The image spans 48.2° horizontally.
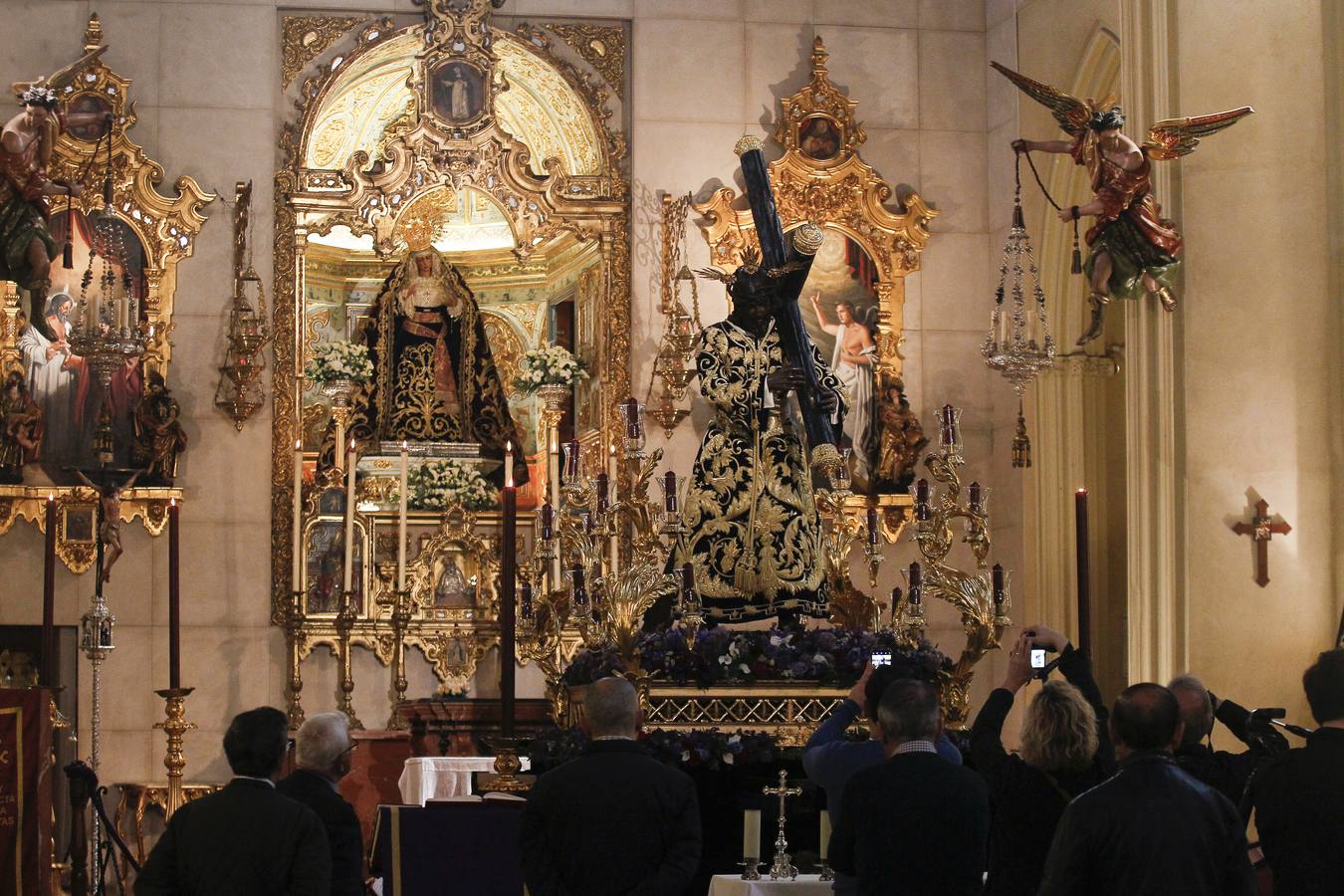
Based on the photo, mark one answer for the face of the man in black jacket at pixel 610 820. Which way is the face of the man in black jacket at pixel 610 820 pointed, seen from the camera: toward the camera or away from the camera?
away from the camera

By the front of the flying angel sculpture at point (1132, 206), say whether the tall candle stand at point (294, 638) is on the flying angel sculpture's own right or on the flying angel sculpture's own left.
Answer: on the flying angel sculpture's own right

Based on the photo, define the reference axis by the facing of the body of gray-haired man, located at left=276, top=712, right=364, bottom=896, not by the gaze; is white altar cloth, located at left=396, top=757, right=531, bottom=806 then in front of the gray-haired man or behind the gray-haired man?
in front

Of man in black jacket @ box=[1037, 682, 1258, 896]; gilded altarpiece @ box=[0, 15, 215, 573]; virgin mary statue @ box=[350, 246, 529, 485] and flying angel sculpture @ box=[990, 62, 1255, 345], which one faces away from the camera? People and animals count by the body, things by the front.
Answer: the man in black jacket

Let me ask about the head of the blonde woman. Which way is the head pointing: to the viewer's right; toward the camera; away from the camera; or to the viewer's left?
away from the camera

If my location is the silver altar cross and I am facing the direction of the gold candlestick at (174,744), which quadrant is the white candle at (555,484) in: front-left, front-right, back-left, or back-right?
front-right

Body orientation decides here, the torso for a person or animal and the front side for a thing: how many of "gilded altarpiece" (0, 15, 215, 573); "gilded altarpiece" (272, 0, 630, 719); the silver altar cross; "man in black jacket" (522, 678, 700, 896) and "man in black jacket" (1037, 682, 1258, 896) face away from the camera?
2

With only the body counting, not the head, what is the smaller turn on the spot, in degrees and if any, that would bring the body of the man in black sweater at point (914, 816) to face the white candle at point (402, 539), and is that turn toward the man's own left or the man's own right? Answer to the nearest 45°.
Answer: approximately 45° to the man's own left

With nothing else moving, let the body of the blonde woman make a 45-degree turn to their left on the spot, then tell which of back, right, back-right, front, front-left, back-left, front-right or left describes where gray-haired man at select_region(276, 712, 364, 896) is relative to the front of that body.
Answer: front

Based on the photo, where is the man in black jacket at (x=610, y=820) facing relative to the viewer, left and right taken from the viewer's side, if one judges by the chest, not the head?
facing away from the viewer

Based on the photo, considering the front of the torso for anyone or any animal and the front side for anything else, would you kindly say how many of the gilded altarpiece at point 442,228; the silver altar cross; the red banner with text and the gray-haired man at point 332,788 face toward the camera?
3

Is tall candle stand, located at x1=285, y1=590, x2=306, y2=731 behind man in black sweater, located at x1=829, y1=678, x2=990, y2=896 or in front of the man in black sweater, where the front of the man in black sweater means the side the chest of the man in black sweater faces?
in front

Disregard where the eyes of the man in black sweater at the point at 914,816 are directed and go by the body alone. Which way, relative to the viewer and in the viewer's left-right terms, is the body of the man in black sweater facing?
facing away from the viewer

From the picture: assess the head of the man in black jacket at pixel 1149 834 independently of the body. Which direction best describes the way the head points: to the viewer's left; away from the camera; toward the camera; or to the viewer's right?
away from the camera

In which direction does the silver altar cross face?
toward the camera

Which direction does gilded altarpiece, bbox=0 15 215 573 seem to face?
toward the camera

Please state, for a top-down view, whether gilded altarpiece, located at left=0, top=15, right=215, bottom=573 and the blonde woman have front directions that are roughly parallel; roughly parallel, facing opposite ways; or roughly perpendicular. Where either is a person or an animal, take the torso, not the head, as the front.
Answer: roughly parallel, facing opposite ways

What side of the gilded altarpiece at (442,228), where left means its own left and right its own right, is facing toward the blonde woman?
front

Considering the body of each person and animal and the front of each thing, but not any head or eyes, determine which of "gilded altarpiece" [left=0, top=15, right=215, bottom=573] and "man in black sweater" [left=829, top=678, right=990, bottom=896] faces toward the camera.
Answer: the gilded altarpiece

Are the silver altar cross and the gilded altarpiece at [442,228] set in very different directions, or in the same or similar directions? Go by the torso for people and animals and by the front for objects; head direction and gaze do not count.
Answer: same or similar directions
